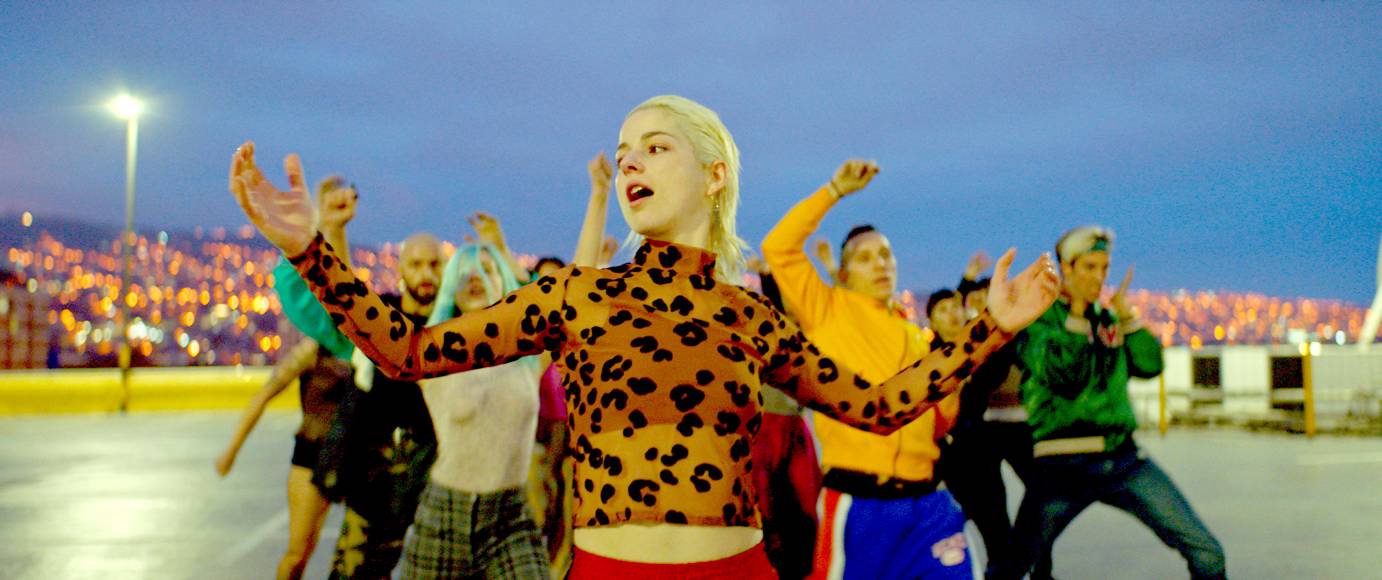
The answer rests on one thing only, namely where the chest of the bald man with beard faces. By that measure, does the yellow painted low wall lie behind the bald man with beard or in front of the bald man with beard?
behind

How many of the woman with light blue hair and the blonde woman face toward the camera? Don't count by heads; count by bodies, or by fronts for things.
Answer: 2

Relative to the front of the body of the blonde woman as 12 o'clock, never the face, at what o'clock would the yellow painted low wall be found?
The yellow painted low wall is roughly at 5 o'clock from the blonde woman.

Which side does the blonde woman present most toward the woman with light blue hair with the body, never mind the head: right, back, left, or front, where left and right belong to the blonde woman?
back

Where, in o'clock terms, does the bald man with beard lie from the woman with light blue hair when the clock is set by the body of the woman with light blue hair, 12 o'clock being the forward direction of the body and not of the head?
The bald man with beard is roughly at 5 o'clock from the woman with light blue hair.

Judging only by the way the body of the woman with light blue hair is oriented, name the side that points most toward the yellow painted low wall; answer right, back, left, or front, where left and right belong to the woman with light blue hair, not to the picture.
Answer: back

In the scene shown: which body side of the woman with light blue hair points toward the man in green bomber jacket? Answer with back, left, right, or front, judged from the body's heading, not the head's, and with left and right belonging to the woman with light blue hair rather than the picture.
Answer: left

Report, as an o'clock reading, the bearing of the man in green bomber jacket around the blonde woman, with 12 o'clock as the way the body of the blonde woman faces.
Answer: The man in green bomber jacket is roughly at 7 o'clock from the blonde woman.

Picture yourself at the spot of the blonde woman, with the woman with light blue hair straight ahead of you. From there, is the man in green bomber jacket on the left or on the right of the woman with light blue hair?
right
